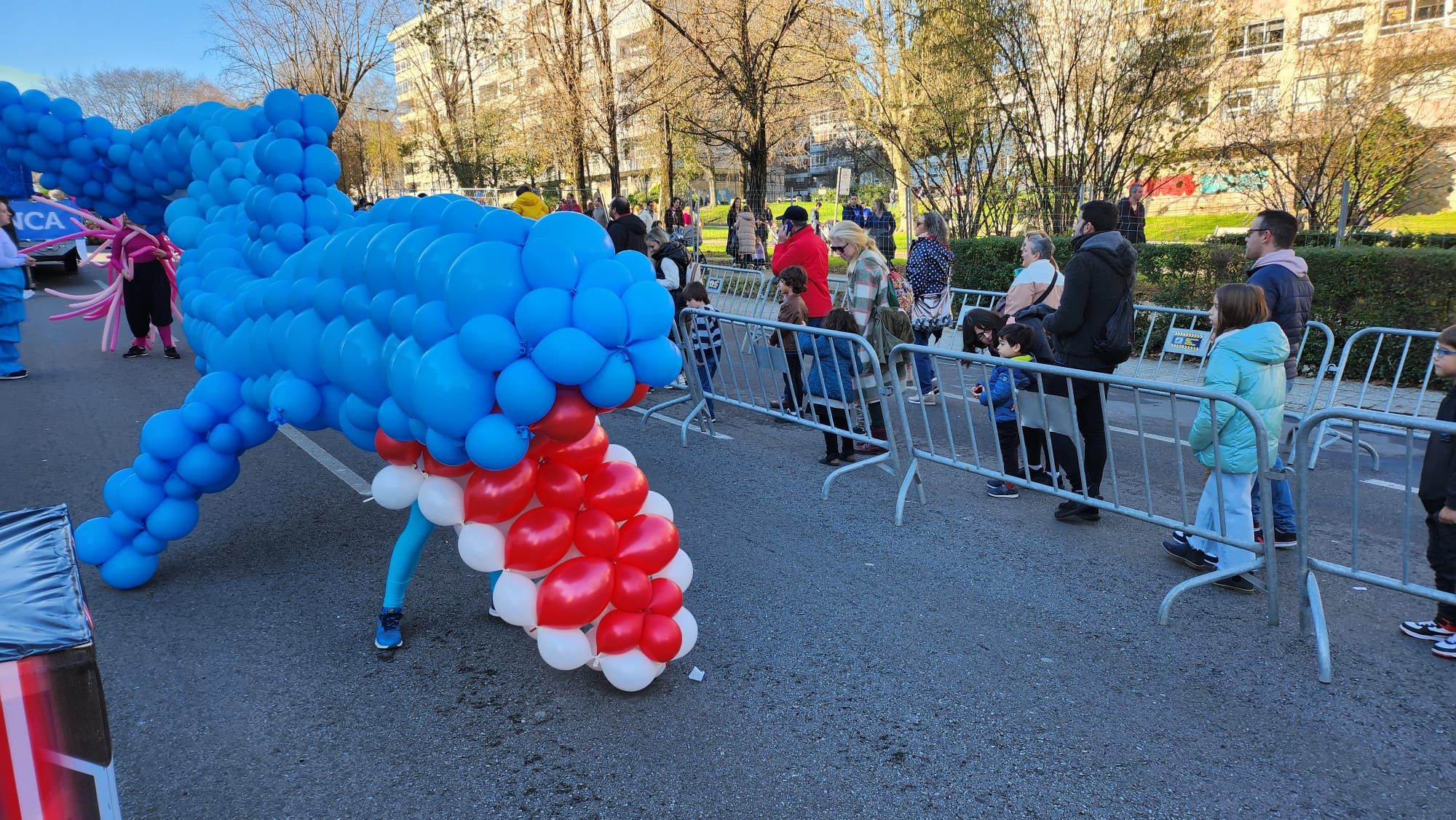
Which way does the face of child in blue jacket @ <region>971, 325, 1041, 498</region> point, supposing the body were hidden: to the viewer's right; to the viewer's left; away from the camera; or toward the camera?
to the viewer's left

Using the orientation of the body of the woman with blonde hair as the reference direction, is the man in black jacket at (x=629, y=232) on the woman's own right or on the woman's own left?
on the woman's own right

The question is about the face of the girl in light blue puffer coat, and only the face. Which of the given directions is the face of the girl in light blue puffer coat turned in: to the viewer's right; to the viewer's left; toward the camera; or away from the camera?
to the viewer's left

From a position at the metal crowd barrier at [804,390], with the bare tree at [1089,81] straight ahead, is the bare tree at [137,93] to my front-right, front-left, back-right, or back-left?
front-left

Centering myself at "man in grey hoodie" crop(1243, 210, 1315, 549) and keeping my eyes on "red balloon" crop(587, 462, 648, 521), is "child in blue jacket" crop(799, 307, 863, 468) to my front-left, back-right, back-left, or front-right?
front-right

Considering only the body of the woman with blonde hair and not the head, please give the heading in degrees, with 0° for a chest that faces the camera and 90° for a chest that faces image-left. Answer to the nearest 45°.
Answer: approximately 90°

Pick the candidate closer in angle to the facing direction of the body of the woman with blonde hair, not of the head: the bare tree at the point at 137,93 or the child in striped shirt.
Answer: the child in striped shirt

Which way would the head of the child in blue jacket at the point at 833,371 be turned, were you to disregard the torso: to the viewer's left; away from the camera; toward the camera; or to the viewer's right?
away from the camera

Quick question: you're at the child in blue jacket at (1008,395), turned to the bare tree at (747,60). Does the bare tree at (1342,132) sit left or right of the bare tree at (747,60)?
right

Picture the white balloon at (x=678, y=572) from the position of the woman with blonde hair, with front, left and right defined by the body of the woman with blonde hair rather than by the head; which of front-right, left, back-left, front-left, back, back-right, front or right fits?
left
